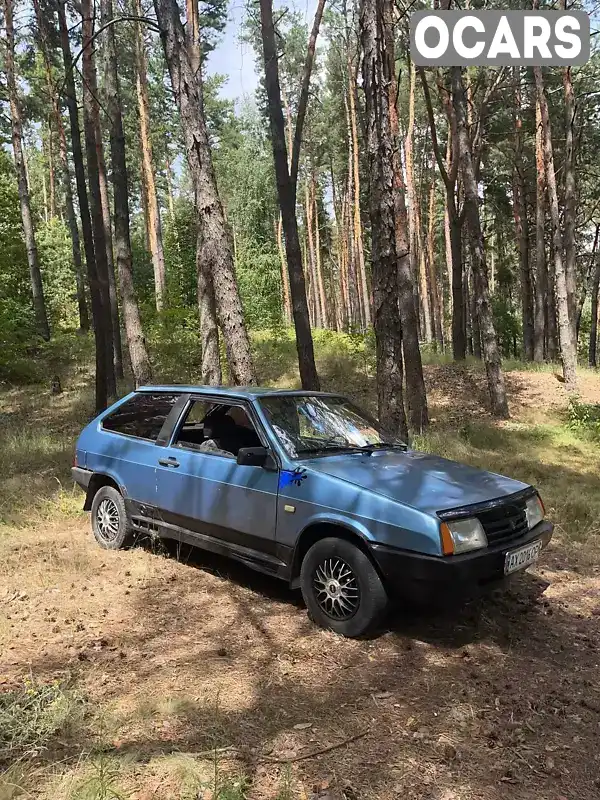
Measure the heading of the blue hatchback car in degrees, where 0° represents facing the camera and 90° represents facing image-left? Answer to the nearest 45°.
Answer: approximately 315°

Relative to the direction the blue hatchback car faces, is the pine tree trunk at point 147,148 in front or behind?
behind

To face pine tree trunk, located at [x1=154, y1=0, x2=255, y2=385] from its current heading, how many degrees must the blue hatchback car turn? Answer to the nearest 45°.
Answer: approximately 135° to its left

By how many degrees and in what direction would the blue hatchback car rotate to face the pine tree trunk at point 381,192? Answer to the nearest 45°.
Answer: approximately 135° to its left

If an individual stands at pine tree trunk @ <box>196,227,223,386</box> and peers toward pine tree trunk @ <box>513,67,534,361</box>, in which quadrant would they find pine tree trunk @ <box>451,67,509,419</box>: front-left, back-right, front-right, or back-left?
front-right

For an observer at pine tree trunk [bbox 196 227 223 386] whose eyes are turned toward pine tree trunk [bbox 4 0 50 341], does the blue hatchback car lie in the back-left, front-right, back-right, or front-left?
back-left

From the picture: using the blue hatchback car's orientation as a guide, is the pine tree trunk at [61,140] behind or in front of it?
behind

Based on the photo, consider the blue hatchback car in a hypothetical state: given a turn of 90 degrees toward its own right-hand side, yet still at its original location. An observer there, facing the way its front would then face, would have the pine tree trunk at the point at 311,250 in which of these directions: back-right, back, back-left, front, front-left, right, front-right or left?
back-right
